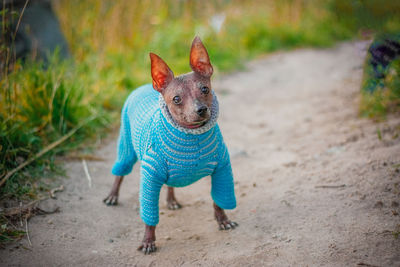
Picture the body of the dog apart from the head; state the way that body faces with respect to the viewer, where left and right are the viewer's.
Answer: facing the viewer and to the right of the viewer
